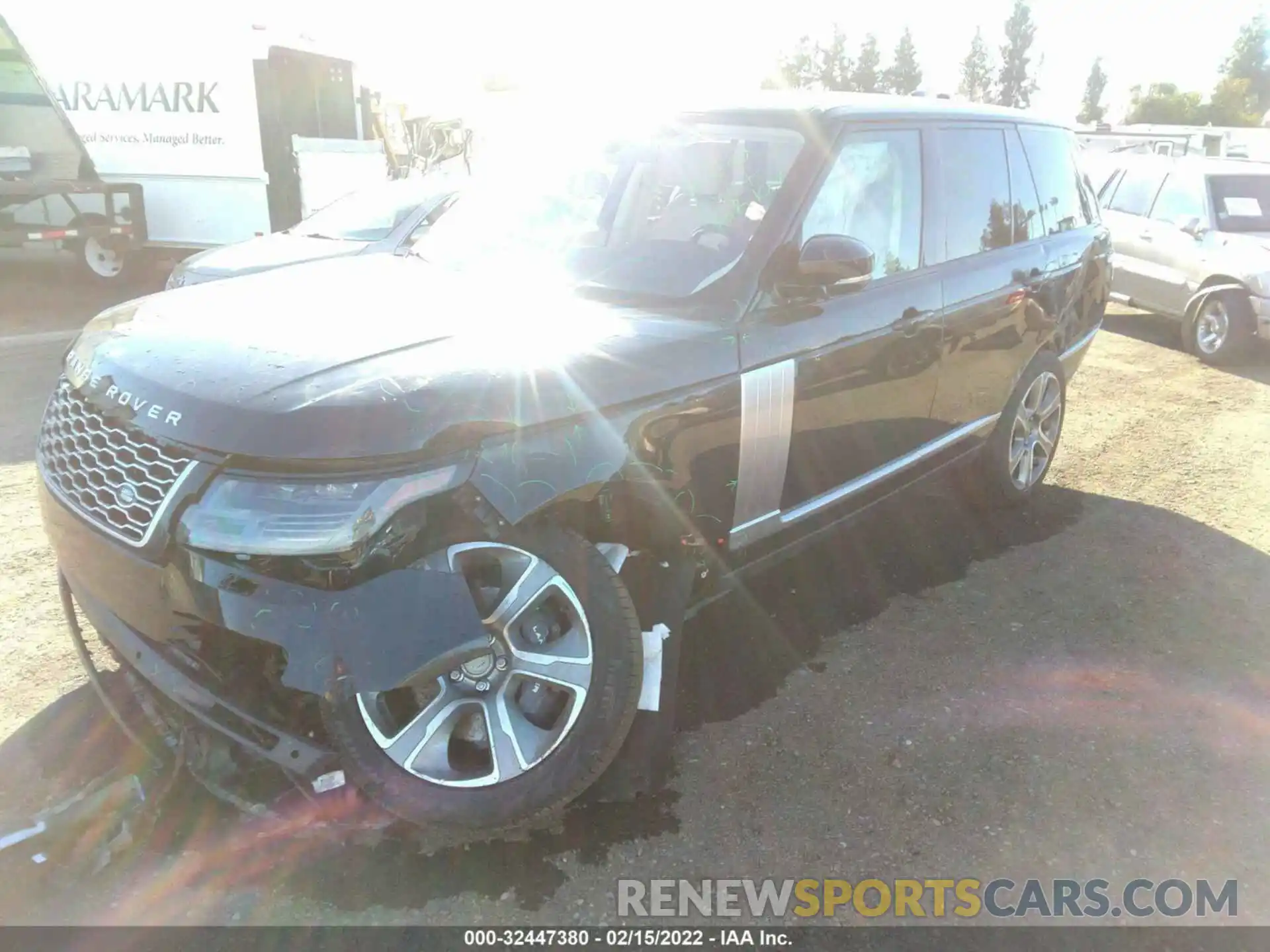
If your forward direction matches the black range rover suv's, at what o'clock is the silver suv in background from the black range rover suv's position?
The silver suv in background is roughly at 6 o'clock from the black range rover suv.

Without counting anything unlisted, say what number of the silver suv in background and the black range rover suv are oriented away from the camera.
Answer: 0

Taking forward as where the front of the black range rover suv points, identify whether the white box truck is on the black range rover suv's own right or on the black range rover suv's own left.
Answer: on the black range rover suv's own right

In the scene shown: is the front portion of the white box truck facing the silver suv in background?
no

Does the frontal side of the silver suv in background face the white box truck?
no

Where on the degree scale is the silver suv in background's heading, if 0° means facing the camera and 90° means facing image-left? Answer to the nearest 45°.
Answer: approximately 315°

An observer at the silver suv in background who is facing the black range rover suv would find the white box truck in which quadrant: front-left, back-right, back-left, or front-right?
front-right

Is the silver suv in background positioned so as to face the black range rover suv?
no

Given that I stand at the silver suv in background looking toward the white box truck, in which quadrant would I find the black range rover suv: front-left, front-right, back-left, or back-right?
front-left

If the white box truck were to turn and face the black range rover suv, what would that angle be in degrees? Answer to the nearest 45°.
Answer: approximately 135° to its left

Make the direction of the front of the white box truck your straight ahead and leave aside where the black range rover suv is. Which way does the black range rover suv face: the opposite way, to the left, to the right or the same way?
to the left

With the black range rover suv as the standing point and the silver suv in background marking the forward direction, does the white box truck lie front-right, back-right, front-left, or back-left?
front-left

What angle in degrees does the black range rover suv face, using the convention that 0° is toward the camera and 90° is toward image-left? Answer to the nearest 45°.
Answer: approximately 45°

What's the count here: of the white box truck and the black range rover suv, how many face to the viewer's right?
0

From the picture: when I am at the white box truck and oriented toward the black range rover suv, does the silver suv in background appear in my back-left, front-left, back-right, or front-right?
front-left
